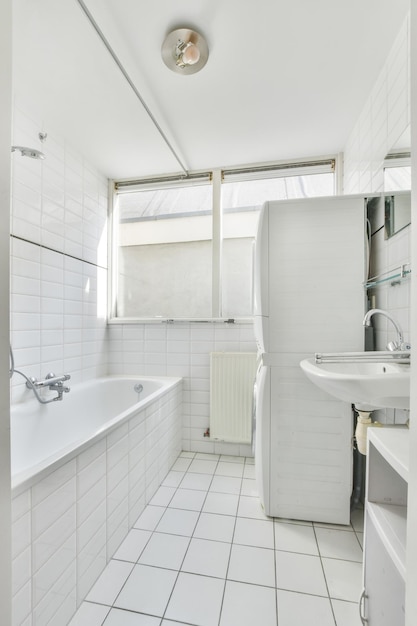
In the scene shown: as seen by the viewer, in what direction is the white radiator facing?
toward the camera

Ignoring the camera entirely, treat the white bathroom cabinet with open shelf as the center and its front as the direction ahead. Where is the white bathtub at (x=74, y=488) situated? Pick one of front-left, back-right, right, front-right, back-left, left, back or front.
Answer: front

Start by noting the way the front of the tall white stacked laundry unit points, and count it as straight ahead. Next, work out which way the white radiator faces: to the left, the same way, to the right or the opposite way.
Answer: to the left

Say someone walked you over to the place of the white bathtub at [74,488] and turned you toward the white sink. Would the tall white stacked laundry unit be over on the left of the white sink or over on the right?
left

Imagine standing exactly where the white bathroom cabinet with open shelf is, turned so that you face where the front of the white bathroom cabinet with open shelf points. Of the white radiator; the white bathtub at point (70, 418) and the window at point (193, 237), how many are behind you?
0

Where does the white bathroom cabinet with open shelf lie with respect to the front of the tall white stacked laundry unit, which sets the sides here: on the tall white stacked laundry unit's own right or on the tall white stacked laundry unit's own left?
on the tall white stacked laundry unit's own left

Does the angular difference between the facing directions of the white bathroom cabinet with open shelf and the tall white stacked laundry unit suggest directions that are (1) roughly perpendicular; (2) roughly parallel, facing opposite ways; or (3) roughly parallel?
roughly parallel

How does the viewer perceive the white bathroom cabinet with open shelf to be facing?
facing to the left of the viewer

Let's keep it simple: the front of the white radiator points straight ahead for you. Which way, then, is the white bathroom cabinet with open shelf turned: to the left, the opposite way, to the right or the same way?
to the right
